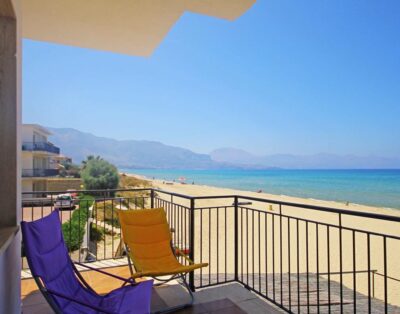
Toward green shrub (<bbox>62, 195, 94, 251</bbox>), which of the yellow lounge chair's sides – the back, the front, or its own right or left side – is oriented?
back

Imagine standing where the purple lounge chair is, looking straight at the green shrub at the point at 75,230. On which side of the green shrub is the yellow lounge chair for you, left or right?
right

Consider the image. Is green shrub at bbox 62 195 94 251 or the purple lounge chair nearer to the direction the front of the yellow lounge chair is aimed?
the purple lounge chair

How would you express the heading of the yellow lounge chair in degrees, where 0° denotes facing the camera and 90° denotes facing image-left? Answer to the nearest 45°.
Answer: approximately 315°

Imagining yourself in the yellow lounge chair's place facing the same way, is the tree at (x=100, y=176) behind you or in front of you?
behind

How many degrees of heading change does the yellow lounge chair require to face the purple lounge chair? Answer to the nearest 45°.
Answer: approximately 90° to its right
